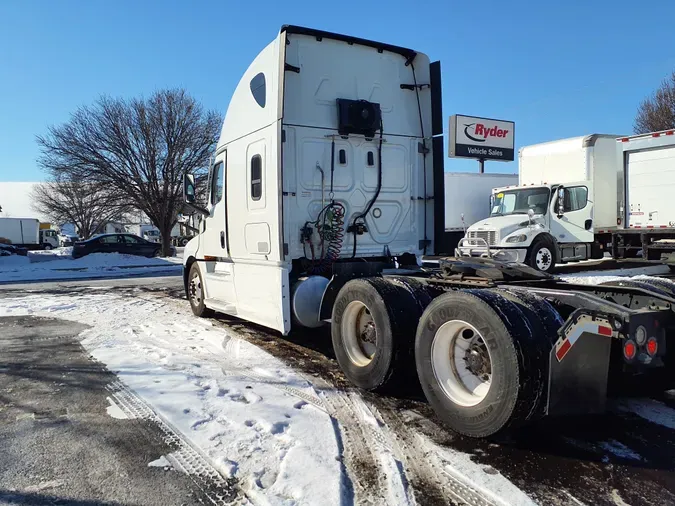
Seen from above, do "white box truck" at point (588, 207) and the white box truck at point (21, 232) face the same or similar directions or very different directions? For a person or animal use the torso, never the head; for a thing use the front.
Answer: very different directions

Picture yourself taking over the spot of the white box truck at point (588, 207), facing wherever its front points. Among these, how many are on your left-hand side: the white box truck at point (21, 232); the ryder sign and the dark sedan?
0

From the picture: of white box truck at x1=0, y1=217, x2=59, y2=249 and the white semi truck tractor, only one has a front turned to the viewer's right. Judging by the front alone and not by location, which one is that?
the white box truck

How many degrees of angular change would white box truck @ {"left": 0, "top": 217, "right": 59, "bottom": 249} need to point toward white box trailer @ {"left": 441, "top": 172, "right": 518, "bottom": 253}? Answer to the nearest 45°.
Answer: approximately 45° to its right

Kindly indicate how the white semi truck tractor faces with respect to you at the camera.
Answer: facing away from the viewer and to the left of the viewer

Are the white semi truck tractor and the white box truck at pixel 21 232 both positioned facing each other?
no

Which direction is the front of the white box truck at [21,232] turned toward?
to the viewer's right

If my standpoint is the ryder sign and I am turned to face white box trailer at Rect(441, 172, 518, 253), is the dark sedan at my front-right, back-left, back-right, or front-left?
front-right

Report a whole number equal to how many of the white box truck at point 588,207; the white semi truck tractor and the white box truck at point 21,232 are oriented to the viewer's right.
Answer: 1

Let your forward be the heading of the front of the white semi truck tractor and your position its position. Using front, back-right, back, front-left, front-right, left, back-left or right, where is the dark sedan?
front

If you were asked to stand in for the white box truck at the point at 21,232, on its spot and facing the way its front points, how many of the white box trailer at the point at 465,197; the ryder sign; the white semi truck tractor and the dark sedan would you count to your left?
0

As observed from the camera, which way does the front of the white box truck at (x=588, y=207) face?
facing the viewer and to the left of the viewer

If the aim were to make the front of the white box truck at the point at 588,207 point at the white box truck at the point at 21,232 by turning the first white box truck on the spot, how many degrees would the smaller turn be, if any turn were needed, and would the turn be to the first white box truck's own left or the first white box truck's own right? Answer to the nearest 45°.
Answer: approximately 45° to the first white box truck's own right

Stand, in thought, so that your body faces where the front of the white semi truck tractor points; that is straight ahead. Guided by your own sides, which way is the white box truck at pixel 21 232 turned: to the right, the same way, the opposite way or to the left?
to the right

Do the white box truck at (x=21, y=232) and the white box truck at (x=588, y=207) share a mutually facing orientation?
no

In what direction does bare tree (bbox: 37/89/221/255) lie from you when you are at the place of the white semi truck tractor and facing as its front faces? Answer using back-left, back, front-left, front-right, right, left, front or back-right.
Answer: front
